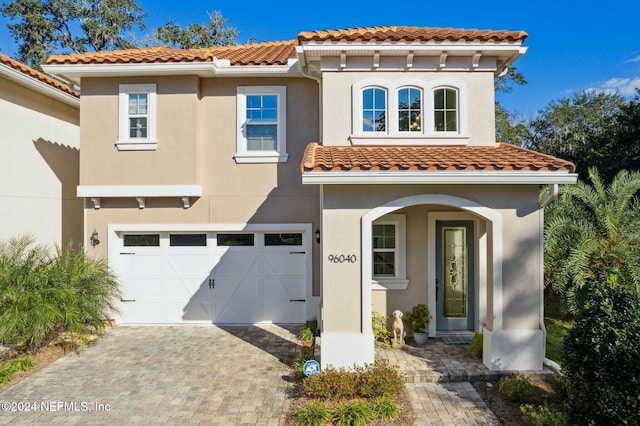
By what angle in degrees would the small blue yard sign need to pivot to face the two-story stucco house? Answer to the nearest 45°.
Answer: approximately 180°

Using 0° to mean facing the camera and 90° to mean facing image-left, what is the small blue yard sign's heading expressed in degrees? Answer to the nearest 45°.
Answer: approximately 0°

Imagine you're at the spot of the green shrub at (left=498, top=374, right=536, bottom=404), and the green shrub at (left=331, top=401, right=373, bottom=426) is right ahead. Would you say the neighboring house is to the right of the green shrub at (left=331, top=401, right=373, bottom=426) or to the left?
right

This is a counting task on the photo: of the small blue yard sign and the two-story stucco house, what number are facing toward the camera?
2

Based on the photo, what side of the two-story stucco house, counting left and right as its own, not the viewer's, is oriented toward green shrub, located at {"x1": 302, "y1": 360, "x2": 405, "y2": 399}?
front

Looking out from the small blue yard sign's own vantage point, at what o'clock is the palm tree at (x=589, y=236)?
The palm tree is roughly at 8 o'clock from the small blue yard sign.

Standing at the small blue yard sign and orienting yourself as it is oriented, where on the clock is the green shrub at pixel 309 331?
The green shrub is roughly at 6 o'clock from the small blue yard sign.

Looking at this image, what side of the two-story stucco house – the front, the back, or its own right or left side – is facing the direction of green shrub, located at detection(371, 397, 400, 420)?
front

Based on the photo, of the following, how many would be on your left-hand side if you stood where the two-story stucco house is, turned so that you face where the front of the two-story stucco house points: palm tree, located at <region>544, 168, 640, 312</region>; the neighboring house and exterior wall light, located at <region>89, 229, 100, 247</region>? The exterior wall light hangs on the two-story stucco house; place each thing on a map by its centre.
1

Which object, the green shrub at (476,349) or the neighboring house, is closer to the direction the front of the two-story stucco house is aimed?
the green shrub

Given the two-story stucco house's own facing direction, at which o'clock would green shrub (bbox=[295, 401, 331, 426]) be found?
The green shrub is roughly at 12 o'clock from the two-story stucco house.

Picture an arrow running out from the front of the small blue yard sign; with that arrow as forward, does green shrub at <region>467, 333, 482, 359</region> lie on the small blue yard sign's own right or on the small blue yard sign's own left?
on the small blue yard sign's own left

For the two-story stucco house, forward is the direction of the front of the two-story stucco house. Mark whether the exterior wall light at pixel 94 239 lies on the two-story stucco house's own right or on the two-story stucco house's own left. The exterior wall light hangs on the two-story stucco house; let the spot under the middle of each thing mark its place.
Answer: on the two-story stucco house's own right
